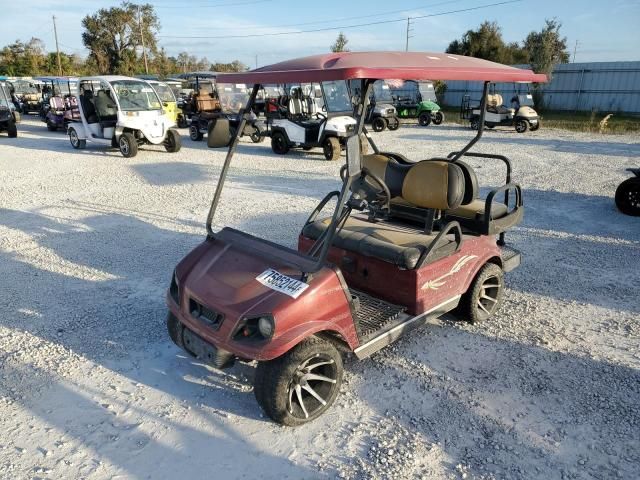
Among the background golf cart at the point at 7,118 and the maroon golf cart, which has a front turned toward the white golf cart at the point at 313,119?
the background golf cart

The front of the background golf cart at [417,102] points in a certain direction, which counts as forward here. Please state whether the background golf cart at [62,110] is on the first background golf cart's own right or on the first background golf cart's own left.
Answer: on the first background golf cart's own right

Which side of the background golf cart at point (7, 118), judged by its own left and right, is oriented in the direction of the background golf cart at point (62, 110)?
left

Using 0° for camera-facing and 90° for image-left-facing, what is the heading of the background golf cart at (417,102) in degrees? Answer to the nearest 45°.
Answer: approximately 315°

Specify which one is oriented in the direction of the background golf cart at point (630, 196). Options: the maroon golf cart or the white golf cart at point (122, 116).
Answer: the white golf cart

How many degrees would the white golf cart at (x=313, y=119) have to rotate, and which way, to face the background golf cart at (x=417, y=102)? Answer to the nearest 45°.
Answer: approximately 90° to its left

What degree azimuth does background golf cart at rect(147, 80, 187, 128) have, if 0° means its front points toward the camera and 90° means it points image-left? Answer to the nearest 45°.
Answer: approximately 315°

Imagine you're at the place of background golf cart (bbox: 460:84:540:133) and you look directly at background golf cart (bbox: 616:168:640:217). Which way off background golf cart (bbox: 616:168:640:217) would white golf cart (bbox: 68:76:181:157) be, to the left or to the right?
right

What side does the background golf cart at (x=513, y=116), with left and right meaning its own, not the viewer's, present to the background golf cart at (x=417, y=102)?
back

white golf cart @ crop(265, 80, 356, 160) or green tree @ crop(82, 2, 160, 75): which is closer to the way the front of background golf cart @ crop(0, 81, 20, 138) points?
the white golf cart
